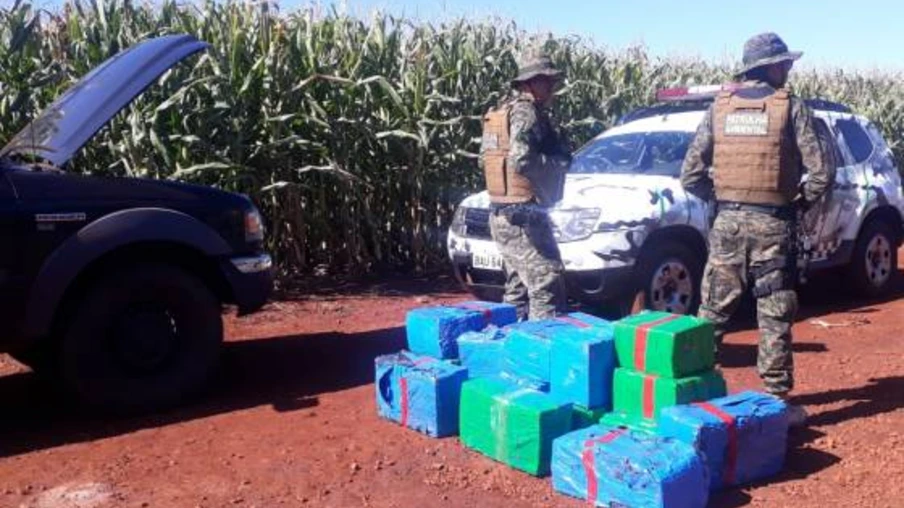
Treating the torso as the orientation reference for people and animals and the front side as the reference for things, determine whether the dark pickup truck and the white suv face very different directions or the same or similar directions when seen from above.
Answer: very different directions

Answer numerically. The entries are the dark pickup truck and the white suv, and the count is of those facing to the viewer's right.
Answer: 1

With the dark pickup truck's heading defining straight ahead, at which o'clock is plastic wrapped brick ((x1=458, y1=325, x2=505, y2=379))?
The plastic wrapped brick is roughly at 1 o'clock from the dark pickup truck.

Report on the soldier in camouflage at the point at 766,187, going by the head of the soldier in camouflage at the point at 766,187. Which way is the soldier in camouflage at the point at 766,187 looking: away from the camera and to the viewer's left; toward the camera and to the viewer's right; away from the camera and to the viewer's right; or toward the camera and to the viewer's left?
away from the camera and to the viewer's right

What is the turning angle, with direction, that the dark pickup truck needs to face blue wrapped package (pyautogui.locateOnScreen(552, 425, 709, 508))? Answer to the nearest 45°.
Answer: approximately 45° to its right

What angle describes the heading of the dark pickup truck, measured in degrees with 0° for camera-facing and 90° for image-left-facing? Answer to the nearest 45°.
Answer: approximately 270°

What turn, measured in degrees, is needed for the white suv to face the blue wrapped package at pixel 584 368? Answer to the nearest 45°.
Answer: approximately 45° to its left

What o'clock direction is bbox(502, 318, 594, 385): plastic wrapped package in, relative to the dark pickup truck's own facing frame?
The plastic wrapped package is roughly at 1 o'clock from the dark pickup truck.

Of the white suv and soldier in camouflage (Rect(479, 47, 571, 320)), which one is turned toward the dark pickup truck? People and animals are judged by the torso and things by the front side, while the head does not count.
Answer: the white suv

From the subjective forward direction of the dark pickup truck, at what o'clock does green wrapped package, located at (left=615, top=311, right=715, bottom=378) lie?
The green wrapped package is roughly at 1 o'clock from the dark pickup truck.
